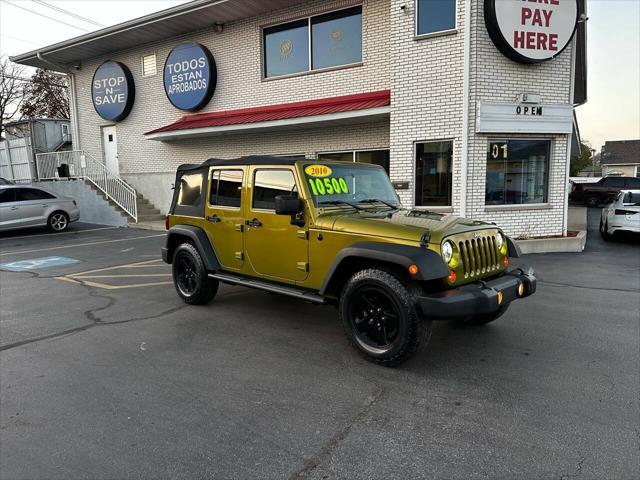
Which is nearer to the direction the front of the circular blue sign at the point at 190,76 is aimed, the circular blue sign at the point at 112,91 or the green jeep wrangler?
the green jeep wrangler

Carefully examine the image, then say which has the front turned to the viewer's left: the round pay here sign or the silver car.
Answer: the silver car

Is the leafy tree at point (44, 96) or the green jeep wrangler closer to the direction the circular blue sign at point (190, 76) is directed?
the green jeep wrangler

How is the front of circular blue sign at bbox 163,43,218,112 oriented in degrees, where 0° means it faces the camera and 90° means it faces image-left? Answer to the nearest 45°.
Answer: approximately 45°

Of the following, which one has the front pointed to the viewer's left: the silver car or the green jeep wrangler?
the silver car

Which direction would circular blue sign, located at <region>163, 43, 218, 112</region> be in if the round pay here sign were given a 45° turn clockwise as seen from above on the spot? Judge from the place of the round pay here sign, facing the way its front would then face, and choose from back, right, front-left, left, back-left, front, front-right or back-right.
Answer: right

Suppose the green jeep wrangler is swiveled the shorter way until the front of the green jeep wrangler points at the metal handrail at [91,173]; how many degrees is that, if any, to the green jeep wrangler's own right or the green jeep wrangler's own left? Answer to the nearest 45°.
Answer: approximately 180°

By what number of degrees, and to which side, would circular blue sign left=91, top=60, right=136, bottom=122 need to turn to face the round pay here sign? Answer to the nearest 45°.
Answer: approximately 90° to its left
